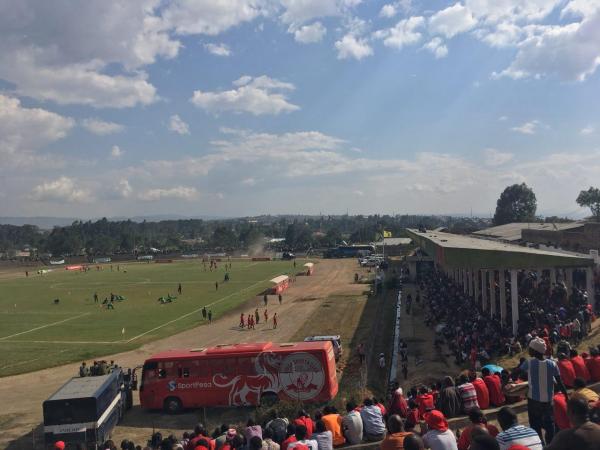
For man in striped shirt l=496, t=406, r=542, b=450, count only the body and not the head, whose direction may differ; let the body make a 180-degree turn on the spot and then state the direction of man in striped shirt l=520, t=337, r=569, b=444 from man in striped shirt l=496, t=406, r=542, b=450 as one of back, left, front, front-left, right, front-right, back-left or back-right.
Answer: back-left

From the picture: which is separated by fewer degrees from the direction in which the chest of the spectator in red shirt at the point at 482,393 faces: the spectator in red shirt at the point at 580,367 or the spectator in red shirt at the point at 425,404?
the spectator in red shirt at the point at 425,404

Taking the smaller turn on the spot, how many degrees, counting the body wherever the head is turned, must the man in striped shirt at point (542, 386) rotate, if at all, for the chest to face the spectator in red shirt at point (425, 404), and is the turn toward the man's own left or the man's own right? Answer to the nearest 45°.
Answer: approximately 45° to the man's own left

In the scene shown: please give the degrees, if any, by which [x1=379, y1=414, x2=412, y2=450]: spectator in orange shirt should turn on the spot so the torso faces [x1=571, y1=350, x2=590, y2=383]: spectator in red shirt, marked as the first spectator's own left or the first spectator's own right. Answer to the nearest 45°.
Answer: approximately 45° to the first spectator's own right

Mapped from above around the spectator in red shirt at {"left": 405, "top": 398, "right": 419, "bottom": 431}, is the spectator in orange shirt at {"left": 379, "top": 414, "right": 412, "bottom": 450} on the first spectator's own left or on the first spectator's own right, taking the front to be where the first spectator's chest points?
on the first spectator's own left

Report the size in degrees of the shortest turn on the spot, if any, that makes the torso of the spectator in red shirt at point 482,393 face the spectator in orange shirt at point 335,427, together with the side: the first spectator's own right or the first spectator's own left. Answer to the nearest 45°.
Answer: approximately 90° to the first spectator's own left

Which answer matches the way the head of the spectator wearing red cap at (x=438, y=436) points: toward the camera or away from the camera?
away from the camera

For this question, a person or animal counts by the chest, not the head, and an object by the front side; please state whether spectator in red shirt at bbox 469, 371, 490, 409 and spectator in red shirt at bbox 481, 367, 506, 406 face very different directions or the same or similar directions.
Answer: same or similar directions

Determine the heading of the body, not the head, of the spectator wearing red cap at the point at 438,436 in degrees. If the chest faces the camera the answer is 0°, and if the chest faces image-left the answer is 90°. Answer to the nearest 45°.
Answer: approximately 135°

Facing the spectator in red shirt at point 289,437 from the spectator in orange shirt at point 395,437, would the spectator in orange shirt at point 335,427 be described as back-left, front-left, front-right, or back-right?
front-right

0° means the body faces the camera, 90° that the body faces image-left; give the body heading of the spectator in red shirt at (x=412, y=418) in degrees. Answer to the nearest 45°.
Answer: approximately 135°

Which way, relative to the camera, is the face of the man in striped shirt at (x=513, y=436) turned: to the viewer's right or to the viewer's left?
to the viewer's left

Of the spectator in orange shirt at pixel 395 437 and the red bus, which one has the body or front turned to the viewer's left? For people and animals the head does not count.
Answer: the red bus

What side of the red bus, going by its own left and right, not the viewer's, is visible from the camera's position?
left

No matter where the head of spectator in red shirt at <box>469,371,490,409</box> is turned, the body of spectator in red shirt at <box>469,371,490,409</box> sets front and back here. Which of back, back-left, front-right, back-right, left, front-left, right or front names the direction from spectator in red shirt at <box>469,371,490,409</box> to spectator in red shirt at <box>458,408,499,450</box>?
back-left

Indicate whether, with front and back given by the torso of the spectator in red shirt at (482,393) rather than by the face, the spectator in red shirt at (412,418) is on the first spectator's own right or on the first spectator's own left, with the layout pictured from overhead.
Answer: on the first spectator's own left

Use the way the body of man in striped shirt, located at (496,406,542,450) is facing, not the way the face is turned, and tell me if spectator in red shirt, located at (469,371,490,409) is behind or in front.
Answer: in front

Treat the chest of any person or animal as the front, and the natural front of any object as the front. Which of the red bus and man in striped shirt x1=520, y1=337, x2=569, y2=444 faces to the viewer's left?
the red bus
